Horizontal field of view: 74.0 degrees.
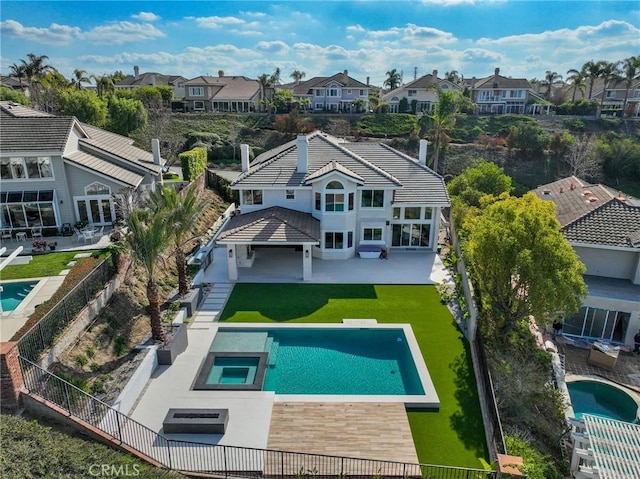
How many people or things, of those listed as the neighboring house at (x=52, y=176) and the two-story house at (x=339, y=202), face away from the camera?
2

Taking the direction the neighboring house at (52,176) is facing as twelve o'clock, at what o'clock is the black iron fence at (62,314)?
The black iron fence is roughly at 6 o'clock from the neighboring house.

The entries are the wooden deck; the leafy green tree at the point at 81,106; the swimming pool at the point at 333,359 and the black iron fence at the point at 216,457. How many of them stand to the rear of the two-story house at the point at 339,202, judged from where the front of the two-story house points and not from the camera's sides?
3

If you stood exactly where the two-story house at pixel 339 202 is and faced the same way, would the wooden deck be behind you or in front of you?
behind

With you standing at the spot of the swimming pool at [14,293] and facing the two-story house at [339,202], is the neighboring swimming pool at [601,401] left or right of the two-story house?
right

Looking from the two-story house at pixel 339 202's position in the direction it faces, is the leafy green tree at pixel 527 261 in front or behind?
behind

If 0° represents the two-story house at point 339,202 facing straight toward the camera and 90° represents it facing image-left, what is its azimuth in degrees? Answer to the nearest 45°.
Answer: approximately 180°

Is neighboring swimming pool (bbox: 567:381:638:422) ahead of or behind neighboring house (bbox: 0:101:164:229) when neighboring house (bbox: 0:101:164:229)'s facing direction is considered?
behind

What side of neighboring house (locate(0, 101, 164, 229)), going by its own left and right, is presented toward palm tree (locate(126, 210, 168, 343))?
back

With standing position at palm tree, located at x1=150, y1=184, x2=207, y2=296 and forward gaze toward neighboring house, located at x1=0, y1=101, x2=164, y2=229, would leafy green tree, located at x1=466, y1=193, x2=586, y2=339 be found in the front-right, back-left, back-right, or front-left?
back-right

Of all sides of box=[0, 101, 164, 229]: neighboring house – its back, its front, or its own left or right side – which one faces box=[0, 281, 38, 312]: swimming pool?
back

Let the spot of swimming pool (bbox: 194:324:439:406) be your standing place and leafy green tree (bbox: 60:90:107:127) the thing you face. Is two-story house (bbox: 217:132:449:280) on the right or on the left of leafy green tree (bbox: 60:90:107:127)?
right

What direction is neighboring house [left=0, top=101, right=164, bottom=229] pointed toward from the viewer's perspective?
away from the camera

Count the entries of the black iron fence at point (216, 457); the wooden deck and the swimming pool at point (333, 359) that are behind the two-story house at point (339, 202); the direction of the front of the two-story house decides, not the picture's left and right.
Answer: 3

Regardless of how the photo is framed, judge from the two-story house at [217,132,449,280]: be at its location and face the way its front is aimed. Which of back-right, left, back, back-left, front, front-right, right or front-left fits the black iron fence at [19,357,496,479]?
back

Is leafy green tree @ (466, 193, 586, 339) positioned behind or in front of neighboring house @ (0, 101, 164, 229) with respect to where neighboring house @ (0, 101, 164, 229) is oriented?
behind

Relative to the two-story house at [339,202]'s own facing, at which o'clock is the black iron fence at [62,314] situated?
The black iron fence is roughly at 7 o'clock from the two-story house.
